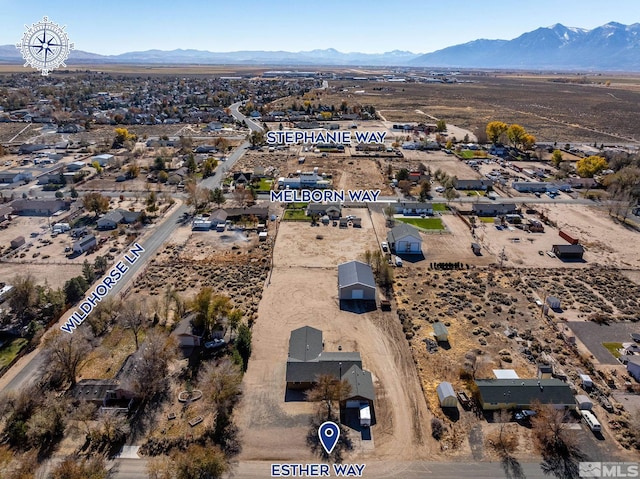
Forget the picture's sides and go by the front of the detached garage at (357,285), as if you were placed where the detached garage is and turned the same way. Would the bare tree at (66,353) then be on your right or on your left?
on your right

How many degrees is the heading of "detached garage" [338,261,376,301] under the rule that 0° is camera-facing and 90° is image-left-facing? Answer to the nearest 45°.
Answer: approximately 0°

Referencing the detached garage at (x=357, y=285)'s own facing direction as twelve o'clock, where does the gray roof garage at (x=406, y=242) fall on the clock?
The gray roof garage is roughly at 7 o'clock from the detached garage.

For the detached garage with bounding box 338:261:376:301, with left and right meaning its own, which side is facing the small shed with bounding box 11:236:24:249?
right

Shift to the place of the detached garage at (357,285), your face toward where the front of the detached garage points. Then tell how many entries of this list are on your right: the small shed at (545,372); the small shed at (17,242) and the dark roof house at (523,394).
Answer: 1

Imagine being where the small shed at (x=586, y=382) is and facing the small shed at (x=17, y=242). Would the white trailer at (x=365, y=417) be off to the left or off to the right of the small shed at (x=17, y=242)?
left

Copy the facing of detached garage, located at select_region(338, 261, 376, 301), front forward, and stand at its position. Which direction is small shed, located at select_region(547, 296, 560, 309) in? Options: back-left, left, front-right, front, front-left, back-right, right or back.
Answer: left

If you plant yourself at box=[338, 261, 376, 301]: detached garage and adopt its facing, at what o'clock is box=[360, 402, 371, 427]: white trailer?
The white trailer is roughly at 12 o'clock from the detached garage.

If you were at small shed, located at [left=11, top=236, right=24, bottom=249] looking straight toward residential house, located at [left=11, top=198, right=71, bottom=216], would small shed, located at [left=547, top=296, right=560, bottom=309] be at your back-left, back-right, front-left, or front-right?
back-right
